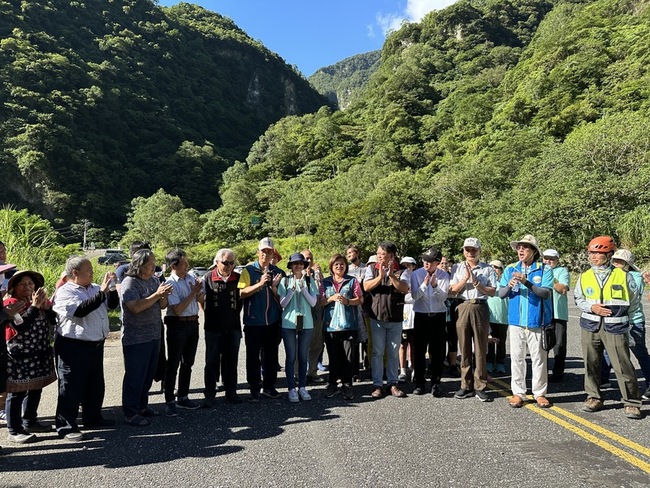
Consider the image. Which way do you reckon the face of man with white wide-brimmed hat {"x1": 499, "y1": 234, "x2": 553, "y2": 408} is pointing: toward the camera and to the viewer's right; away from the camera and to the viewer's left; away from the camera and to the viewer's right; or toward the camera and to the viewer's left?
toward the camera and to the viewer's left

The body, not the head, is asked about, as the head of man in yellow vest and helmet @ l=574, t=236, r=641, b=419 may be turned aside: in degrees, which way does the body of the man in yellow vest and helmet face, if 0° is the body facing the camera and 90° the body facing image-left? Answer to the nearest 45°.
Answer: approximately 45°

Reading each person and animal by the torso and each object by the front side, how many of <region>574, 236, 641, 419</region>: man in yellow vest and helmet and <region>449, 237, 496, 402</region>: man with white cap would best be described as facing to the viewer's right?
0

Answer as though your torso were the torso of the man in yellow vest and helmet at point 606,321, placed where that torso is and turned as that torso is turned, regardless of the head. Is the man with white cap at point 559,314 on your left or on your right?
on your right

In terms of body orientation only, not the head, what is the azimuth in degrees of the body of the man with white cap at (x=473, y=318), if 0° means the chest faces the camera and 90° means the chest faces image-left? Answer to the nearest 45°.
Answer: approximately 0°

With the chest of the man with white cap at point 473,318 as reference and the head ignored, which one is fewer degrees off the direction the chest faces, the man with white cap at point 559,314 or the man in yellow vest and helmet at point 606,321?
the man in yellow vest and helmet
